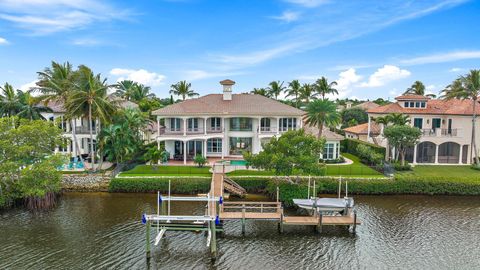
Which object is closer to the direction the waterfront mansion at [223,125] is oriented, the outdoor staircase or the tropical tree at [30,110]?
the outdoor staircase

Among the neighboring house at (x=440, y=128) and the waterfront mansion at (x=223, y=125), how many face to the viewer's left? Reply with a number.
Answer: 0

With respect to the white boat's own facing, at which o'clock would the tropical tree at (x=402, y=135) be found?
The tropical tree is roughly at 4 o'clock from the white boat.

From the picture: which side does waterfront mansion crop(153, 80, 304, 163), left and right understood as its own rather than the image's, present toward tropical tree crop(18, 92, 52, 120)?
right

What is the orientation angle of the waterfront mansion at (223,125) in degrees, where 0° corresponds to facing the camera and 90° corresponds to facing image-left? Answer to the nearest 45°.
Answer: approximately 0°

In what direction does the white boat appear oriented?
to the viewer's left

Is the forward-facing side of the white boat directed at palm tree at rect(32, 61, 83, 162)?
yes

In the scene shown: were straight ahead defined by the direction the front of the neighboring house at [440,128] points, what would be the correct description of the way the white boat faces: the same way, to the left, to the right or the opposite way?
to the right

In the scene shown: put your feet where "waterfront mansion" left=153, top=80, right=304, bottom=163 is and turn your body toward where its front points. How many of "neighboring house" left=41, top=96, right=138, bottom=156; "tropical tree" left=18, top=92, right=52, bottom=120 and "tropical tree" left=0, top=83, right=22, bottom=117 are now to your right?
3

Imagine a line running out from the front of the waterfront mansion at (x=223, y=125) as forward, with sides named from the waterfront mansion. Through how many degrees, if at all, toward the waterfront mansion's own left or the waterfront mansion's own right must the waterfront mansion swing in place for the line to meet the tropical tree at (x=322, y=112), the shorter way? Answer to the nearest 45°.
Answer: approximately 90° to the waterfront mansion's own left

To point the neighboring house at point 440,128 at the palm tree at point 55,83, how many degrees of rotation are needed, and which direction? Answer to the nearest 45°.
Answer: approximately 45° to its right

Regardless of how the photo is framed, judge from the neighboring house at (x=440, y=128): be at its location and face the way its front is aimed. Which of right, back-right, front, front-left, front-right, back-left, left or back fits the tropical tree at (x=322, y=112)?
front-right
